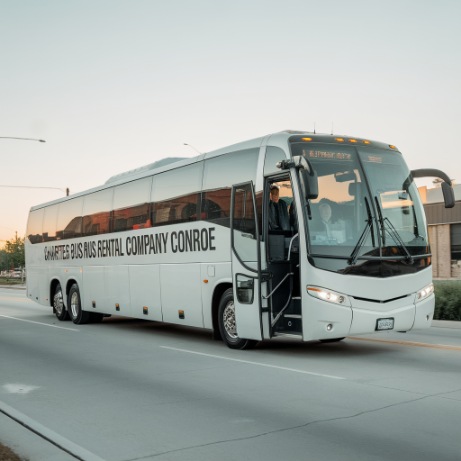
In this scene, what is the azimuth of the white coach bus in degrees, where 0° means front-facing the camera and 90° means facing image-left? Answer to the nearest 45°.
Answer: approximately 315°

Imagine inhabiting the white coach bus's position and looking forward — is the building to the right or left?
on its left
